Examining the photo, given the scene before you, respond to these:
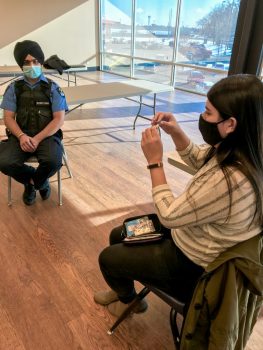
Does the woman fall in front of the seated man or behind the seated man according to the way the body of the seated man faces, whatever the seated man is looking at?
in front

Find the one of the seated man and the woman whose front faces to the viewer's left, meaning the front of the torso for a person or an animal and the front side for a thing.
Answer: the woman

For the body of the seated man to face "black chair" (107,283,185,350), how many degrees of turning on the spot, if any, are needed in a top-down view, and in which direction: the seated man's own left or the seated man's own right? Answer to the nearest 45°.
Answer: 0° — they already face it

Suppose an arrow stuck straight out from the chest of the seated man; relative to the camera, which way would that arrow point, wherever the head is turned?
toward the camera

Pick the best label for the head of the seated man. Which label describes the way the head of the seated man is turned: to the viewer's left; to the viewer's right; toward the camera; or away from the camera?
toward the camera

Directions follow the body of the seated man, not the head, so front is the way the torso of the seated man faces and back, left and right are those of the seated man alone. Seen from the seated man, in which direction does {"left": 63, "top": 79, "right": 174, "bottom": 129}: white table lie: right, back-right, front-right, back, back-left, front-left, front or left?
back-left

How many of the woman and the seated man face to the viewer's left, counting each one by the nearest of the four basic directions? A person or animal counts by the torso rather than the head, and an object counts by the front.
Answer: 1

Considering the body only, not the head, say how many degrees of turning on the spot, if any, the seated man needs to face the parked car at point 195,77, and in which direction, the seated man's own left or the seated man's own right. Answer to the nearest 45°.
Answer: approximately 135° to the seated man's own left

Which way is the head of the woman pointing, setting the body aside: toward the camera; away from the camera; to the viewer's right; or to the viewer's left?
to the viewer's left

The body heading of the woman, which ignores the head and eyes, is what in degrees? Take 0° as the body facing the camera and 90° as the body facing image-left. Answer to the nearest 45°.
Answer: approximately 90°

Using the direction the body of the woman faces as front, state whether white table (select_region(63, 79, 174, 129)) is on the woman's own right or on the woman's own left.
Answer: on the woman's own right
